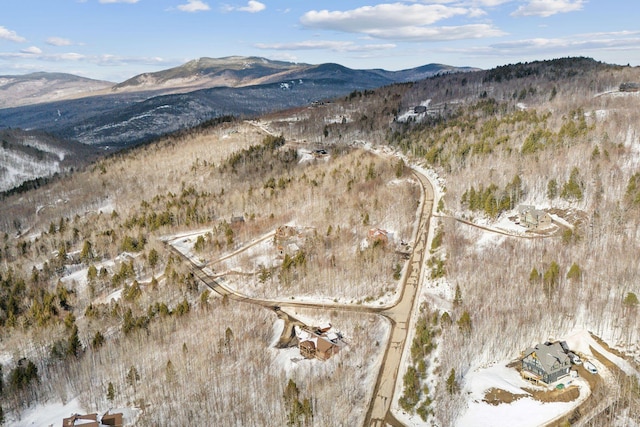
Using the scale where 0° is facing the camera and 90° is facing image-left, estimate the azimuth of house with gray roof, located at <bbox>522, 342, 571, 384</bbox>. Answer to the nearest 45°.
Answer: approximately 45°

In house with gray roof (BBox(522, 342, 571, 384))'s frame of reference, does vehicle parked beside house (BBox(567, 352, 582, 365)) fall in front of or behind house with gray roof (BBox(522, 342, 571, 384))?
behind

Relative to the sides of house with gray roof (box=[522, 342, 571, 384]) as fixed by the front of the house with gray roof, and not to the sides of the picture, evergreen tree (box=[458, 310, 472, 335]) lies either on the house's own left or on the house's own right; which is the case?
on the house's own right

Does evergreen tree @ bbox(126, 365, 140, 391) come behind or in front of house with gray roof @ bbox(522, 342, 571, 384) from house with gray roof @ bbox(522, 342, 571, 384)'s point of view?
in front

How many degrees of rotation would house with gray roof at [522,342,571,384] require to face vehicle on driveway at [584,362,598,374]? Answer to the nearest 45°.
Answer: approximately 180°

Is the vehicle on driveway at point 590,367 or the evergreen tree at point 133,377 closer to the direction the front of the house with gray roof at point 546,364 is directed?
the evergreen tree

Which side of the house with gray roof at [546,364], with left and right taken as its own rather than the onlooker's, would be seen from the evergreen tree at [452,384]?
front

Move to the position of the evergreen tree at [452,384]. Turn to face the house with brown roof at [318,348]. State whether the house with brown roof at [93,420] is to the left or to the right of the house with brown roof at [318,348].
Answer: left

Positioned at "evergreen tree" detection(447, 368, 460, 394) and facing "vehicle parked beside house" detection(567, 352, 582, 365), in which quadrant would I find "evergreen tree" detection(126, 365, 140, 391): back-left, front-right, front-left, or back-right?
back-left

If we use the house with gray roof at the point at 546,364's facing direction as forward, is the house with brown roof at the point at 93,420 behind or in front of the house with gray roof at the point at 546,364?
in front
